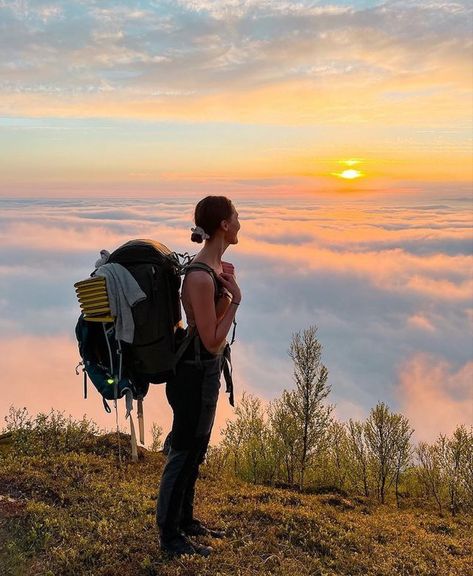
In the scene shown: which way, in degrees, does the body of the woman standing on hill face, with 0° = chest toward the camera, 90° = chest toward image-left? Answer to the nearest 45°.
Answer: approximately 270°

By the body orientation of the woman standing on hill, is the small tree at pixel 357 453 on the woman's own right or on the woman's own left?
on the woman's own left

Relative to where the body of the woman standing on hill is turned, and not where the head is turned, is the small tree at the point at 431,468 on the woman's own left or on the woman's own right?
on the woman's own left

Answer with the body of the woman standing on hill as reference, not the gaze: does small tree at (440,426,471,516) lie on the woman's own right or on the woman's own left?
on the woman's own left

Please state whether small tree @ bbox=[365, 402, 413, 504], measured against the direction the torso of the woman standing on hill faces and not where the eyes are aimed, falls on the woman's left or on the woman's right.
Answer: on the woman's left

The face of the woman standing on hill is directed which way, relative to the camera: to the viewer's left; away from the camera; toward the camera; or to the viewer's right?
to the viewer's right
